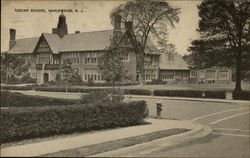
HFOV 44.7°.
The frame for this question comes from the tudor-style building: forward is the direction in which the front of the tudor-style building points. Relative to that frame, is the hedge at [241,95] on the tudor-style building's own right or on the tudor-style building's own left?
on the tudor-style building's own left

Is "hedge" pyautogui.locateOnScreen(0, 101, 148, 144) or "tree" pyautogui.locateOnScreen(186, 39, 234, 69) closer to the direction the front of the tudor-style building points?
the hedge

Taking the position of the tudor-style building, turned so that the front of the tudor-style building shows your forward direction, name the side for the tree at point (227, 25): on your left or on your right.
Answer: on your left

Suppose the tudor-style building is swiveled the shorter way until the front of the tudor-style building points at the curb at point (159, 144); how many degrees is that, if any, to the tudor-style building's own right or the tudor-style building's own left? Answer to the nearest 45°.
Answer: approximately 45° to the tudor-style building's own left

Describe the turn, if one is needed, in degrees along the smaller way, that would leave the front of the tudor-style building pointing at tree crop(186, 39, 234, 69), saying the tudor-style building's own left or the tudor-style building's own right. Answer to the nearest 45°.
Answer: approximately 90° to the tudor-style building's own left

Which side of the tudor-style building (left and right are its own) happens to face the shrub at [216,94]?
left
